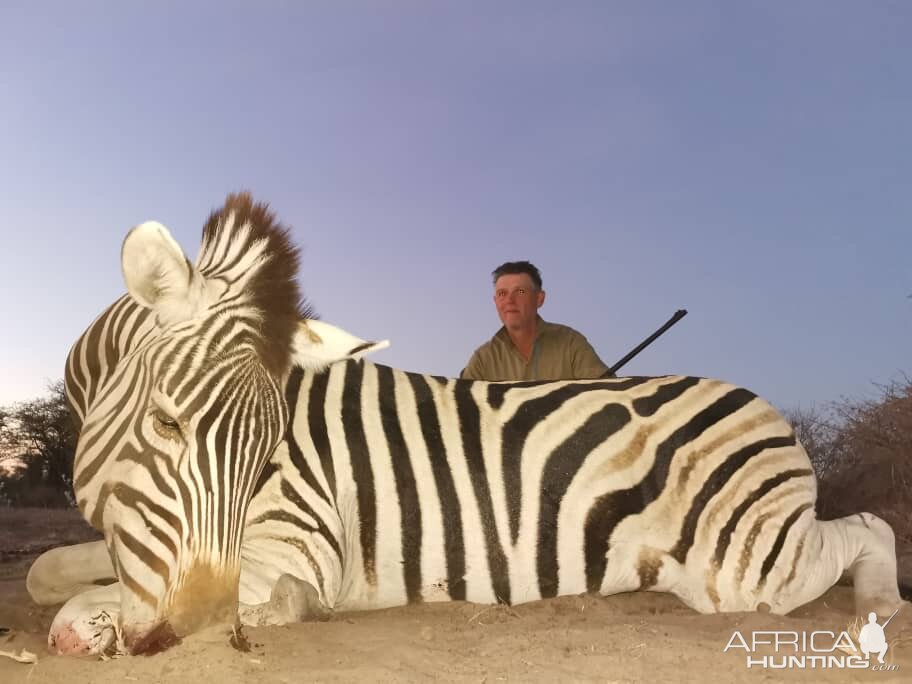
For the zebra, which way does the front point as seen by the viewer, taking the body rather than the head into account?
to the viewer's left

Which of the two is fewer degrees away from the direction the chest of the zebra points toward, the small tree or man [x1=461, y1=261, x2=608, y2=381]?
the small tree

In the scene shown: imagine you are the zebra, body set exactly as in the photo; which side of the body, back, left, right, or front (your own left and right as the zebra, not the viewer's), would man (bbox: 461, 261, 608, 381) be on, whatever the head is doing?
right

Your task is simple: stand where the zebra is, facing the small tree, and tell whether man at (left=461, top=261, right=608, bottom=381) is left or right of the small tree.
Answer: right

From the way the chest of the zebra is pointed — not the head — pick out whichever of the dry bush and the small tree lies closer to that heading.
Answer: the small tree

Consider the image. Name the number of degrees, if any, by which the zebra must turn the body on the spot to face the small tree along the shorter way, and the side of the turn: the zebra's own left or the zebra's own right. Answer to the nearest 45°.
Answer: approximately 45° to the zebra's own right

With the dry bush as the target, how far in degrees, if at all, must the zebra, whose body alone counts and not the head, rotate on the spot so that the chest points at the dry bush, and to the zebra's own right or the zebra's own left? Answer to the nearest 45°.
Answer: approximately 135° to the zebra's own right
